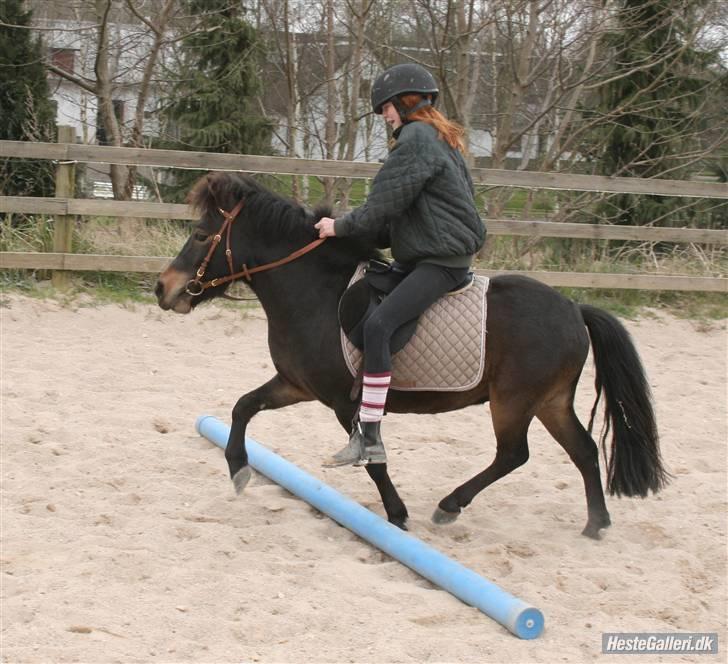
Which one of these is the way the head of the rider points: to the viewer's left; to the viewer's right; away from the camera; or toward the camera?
to the viewer's left

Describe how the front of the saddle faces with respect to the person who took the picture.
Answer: facing to the left of the viewer

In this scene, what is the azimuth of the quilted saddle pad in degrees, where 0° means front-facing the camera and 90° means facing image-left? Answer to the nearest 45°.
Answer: approximately 90°

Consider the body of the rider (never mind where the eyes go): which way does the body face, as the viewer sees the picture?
to the viewer's left

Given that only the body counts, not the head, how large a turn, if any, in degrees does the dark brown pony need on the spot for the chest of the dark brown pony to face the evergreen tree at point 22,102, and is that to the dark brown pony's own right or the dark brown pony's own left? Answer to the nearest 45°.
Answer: approximately 45° to the dark brown pony's own right

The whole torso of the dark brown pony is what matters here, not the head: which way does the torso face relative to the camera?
to the viewer's left

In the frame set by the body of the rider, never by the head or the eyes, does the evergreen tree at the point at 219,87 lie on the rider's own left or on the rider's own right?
on the rider's own right
